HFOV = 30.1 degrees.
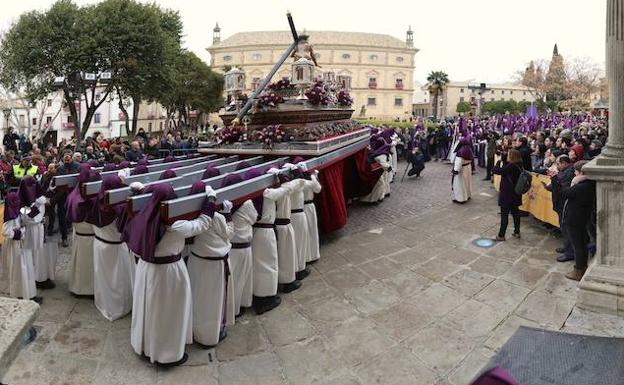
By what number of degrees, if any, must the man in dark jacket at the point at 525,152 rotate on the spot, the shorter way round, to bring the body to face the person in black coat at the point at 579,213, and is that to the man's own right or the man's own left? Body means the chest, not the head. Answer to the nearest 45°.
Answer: approximately 90° to the man's own left

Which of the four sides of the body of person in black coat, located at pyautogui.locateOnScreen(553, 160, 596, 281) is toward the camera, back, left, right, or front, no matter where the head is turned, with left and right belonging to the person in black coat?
left

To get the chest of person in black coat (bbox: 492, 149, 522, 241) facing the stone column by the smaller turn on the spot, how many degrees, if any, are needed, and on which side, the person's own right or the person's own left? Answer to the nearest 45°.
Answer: approximately 135° to the person's own left

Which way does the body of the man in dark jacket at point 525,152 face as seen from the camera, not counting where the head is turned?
to the viewer's left

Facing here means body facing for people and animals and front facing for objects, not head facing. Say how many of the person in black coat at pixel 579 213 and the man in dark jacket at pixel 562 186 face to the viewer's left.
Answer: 2

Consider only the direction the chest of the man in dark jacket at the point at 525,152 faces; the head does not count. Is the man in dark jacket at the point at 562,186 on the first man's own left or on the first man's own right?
on the first man's own left

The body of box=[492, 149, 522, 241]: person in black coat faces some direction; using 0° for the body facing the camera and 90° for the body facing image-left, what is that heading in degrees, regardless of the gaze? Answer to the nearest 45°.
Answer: approximately 135°

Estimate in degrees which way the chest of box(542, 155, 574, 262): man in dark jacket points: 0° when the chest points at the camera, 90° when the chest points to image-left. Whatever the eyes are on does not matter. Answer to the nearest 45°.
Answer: approximately 90°

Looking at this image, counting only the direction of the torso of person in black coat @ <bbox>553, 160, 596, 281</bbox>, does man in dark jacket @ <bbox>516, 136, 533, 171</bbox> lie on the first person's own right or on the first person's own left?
on the first person's own right
